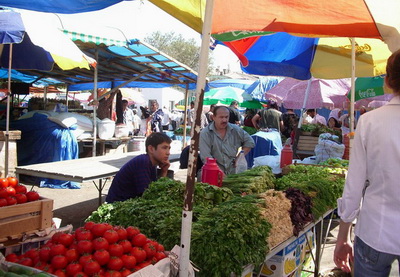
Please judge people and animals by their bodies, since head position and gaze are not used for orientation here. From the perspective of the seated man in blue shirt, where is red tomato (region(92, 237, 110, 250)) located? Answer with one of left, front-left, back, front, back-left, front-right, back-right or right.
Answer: right

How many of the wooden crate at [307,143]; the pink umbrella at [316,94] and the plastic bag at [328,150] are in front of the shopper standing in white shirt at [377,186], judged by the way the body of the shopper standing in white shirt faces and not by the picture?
3

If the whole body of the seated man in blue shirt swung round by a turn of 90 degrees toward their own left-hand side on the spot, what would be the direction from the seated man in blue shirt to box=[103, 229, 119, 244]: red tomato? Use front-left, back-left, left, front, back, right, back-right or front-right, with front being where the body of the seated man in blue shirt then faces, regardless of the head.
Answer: back

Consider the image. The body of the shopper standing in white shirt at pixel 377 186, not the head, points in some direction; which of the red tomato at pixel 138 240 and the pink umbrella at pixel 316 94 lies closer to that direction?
the pink umbrella

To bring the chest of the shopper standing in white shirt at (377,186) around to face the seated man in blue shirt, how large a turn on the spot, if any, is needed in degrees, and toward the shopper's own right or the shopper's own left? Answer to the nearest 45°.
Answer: approximately 45° to the shopper's own left

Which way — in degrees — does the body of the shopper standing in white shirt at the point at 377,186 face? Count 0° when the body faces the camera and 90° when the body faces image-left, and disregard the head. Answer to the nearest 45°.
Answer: approximately 180°

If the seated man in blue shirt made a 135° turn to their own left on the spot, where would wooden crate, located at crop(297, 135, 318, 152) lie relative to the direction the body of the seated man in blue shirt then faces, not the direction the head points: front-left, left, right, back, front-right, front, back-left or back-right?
right
